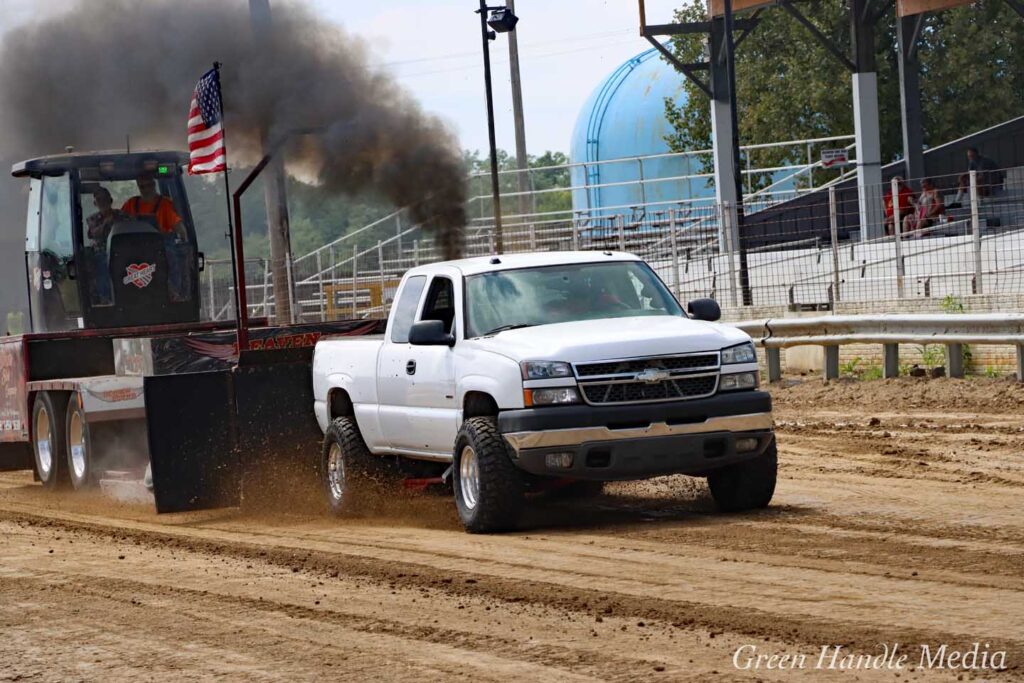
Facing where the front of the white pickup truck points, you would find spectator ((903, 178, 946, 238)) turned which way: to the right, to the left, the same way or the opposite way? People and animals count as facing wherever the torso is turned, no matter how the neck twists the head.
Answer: to the right

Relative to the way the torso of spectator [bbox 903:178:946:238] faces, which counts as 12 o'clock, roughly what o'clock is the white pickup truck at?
The white pickup truck is roughly at 11 o'clock from the spectator.

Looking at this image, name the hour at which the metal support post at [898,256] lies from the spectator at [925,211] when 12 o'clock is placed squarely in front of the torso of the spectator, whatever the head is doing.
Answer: The metal support post is roughly at 11 o'clock from the spectator.

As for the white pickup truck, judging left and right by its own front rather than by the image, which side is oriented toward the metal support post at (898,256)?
left

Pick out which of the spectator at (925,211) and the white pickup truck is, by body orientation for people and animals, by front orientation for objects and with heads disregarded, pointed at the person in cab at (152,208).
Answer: the spectator

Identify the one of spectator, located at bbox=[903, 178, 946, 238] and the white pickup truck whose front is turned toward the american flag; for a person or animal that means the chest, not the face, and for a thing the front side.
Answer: the spectator

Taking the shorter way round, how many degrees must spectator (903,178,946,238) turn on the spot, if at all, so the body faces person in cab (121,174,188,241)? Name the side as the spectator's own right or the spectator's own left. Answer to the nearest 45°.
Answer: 0° — they already face them

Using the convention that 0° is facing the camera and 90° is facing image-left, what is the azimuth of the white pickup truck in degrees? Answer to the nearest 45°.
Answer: approximately 315°

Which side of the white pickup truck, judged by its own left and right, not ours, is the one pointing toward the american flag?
back

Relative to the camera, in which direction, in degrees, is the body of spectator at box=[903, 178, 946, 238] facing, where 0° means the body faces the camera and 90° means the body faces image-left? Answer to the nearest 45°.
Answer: approximately 45°

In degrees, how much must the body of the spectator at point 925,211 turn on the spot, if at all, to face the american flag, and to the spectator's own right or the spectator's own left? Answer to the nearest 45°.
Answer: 0° — they already face it
